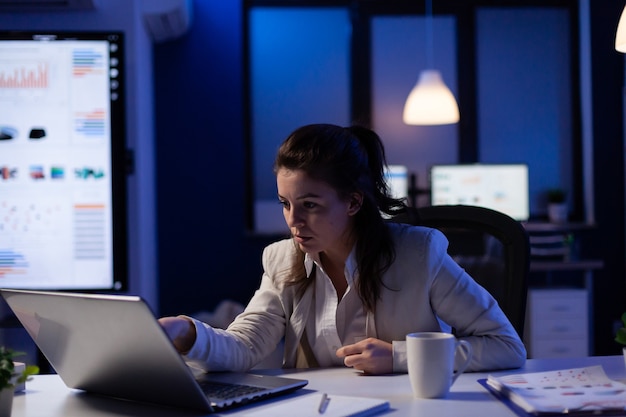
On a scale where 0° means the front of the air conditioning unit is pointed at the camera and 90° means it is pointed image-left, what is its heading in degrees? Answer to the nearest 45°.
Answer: approximately 0°

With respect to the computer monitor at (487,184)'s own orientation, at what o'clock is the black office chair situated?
The black office chair is roughly at 12 o'clock from the computer monitor.

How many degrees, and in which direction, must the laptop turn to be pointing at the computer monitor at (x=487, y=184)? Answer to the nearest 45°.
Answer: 0° — it already faces it

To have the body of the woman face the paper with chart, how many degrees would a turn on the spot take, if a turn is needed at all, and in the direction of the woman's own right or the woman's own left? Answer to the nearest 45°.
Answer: approximately 90° to the woman's own left

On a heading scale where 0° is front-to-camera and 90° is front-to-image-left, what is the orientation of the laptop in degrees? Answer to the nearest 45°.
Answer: approximately 225°

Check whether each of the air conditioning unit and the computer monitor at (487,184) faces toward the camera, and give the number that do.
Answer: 2

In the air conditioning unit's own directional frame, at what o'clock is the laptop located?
The laptop is roughly at 12 o'clock from the air conditioning unit.

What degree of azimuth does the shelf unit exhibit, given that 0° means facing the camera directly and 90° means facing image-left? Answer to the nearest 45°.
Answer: approximately 0°

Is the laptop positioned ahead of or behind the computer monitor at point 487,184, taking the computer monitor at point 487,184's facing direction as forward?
ahead
